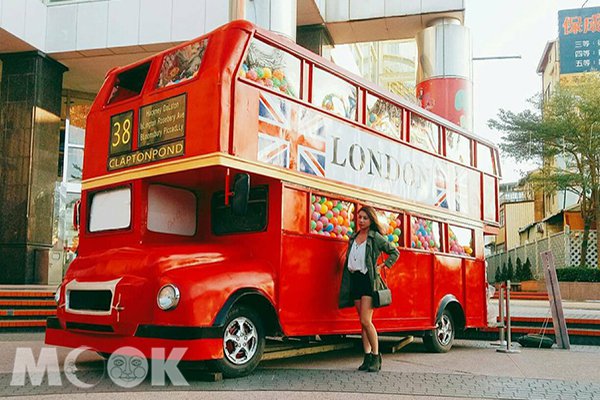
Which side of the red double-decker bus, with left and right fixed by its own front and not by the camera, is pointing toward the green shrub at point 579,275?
back

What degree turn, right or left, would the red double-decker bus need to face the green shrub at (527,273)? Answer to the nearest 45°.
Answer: approximately 180°

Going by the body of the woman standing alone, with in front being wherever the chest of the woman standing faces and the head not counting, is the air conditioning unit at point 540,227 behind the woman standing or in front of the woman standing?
behind

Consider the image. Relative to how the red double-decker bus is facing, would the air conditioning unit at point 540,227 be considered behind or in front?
behind

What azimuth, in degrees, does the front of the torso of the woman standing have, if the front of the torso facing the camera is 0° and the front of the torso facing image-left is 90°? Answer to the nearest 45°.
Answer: approximately 45°

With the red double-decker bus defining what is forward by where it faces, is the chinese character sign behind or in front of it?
behind
